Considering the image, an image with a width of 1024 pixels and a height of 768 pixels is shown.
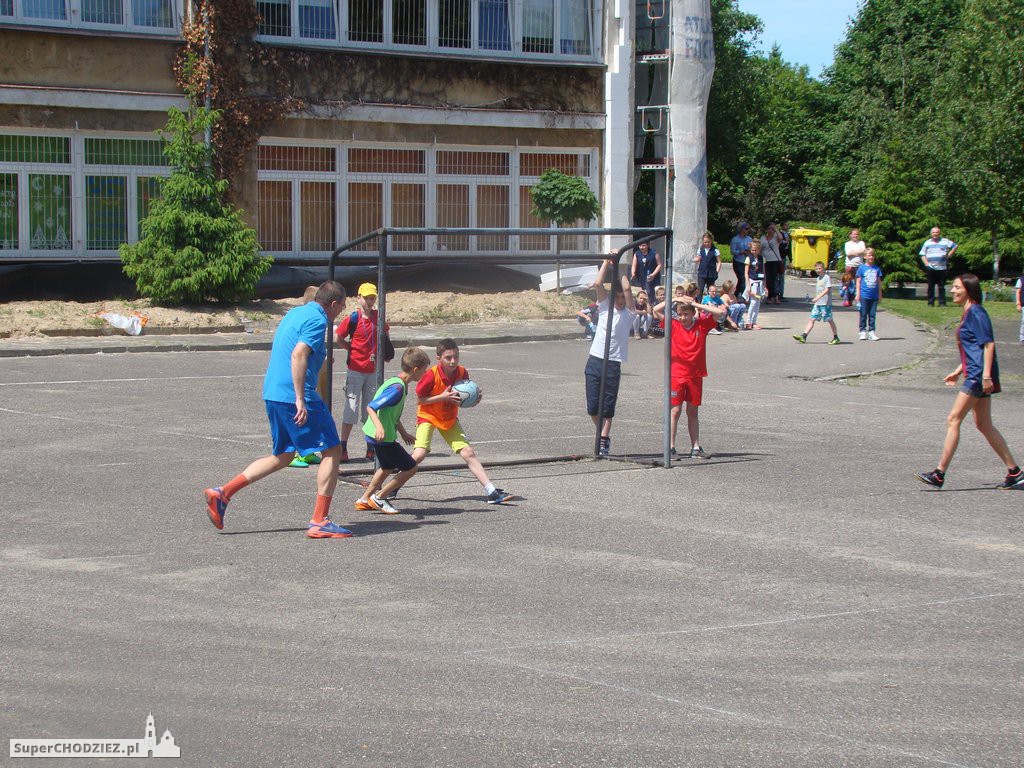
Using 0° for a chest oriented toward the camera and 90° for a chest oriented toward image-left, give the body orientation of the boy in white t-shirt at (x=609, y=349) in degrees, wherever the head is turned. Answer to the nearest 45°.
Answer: approximately 0°

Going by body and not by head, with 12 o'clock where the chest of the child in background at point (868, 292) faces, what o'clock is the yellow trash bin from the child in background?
The yellow trash bin is roughly at 6 o'clock from the child in background.

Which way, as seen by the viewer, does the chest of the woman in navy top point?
to the viewer's left

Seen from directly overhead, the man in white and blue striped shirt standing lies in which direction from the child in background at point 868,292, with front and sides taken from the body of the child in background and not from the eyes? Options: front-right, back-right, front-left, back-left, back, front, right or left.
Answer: back

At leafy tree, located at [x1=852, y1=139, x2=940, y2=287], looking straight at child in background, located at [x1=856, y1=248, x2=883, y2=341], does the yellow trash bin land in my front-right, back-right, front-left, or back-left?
back-right

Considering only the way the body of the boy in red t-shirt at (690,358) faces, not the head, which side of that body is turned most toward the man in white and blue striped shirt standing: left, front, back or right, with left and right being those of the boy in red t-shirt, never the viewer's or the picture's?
back

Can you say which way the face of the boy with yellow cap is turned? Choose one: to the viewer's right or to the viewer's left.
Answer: to the viewer's right

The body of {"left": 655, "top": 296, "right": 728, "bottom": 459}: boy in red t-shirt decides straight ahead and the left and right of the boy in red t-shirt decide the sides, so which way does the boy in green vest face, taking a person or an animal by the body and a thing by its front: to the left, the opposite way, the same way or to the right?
to the left

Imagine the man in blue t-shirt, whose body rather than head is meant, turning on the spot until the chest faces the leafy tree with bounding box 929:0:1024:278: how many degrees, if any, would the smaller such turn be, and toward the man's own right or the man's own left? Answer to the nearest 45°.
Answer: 0° — they already face it

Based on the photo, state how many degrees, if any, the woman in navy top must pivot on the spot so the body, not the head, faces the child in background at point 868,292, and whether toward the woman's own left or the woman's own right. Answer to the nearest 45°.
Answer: approximately 90° to the woman's own right

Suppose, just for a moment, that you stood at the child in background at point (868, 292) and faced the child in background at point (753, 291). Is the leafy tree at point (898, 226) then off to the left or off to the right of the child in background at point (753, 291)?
right
